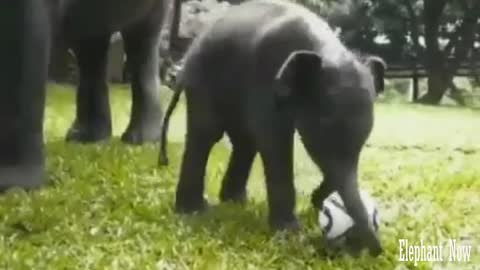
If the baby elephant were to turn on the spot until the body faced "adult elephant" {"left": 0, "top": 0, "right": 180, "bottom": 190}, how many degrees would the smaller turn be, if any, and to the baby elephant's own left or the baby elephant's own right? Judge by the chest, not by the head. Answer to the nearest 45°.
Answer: approximately 180°
